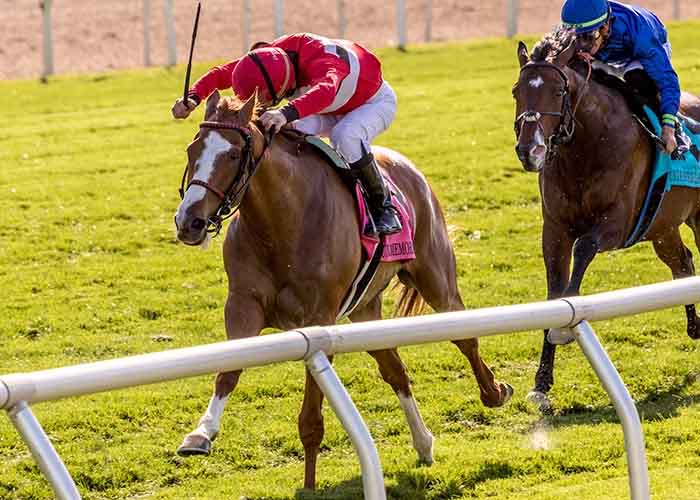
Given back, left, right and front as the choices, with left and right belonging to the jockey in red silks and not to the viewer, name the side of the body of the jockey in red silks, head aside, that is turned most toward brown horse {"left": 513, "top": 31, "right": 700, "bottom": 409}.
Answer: back

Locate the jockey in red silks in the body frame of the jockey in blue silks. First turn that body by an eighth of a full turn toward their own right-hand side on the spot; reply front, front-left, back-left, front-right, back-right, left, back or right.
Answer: front-left

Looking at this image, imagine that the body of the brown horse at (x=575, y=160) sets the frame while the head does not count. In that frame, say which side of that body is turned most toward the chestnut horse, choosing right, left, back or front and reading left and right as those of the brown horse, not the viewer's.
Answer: front

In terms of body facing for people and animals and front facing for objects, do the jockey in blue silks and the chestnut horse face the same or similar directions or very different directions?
same or similar directions

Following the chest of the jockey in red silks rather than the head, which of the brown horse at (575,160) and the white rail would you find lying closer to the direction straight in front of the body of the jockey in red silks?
the white rail

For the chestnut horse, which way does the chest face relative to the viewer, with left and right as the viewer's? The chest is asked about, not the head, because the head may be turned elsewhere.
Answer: facing the viewer and to the left of the viewer

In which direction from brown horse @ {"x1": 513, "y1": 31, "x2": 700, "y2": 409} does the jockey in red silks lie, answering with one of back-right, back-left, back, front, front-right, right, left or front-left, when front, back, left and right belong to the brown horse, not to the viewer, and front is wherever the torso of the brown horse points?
front

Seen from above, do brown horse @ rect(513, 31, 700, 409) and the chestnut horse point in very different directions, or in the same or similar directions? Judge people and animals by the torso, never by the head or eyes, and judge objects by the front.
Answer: same or similar directions

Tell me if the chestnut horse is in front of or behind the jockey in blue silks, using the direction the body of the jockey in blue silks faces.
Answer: in front

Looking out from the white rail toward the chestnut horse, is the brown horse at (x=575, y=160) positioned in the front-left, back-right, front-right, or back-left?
front-right
